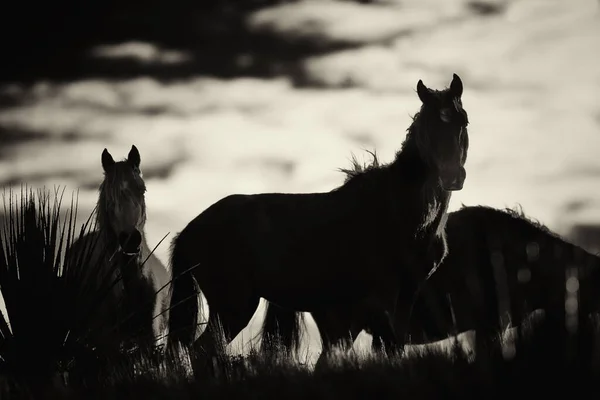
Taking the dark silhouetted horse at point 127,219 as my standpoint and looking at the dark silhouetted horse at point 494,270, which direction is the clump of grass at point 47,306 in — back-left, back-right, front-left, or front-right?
back-right

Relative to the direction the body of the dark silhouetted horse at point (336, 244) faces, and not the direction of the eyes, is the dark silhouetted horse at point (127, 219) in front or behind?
behind

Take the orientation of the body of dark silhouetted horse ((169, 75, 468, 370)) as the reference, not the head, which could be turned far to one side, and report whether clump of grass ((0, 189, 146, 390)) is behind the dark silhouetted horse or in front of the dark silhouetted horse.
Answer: behind

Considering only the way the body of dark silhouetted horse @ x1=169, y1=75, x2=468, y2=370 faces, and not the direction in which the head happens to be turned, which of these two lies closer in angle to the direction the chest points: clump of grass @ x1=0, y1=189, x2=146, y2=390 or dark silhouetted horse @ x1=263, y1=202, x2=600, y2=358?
the dark silhouetted horse

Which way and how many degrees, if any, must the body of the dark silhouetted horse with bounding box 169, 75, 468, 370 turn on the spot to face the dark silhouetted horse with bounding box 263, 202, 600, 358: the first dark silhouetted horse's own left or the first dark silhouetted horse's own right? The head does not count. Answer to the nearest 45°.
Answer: approximately 45° to the first dark silhouetted horse's own left

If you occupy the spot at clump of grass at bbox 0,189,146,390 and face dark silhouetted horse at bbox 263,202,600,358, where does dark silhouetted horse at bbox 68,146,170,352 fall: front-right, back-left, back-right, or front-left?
front-left

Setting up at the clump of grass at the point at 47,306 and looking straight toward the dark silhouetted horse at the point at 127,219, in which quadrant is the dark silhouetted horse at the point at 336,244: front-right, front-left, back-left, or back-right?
front-right

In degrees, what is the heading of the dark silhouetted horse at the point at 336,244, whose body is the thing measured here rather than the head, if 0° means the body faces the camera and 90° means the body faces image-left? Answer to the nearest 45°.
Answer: approximately 270°

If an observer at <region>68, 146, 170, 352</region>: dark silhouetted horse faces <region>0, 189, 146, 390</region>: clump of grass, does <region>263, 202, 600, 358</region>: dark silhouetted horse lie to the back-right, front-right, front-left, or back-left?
back-left
